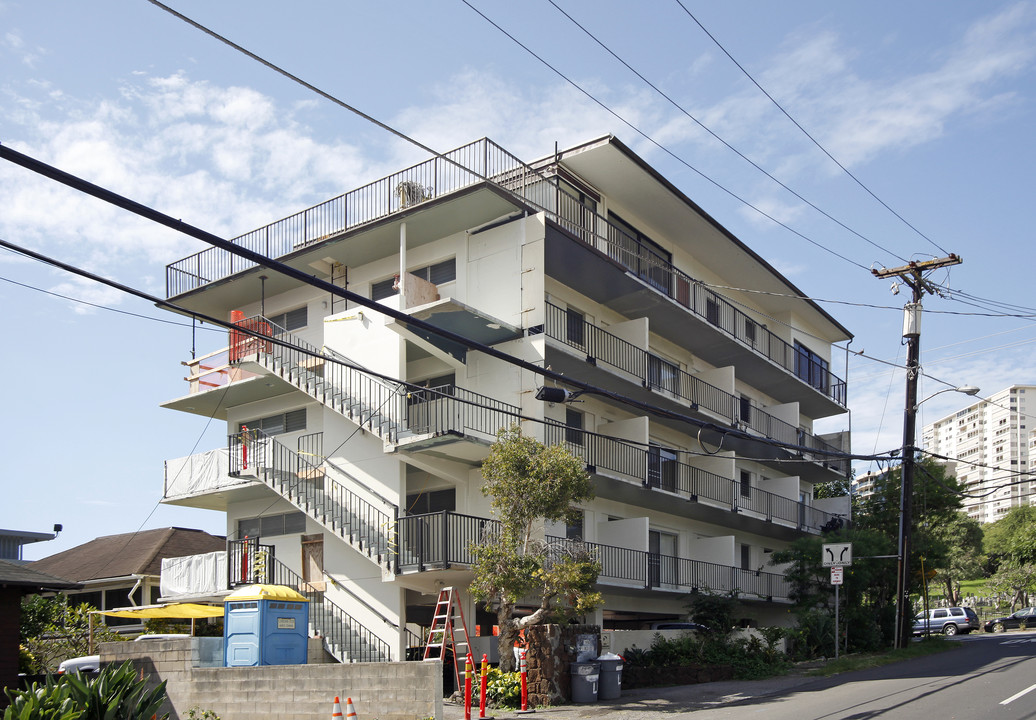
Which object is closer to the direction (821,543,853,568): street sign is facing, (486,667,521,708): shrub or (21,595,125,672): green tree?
the shrub

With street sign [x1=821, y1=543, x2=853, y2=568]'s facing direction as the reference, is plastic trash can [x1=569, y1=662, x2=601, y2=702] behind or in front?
in front

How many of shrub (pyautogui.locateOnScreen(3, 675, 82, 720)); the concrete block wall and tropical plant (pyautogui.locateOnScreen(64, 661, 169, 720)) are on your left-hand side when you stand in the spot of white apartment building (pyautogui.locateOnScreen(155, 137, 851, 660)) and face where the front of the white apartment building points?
0

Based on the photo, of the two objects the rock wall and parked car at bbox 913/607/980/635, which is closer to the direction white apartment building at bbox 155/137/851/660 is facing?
the rock wall

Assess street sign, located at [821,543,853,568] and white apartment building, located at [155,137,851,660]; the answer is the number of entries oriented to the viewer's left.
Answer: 0

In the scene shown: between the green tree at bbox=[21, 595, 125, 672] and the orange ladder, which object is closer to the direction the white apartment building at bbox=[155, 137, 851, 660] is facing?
the orange ladder

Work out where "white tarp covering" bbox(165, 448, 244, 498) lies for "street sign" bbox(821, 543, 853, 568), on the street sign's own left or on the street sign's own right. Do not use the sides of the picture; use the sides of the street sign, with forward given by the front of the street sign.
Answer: on the street sign's own right

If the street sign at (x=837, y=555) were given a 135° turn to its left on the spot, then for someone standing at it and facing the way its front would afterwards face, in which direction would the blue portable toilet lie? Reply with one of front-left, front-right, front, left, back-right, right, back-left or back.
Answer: back

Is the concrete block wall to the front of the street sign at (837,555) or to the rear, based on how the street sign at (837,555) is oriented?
to the front

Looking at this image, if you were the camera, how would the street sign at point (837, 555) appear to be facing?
facing the viewer
